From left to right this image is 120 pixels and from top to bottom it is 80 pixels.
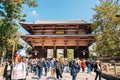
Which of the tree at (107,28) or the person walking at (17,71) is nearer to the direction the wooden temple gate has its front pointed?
the person walking

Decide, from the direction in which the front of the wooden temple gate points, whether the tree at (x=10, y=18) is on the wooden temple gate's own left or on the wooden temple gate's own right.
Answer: on the wooden temple gate's own right

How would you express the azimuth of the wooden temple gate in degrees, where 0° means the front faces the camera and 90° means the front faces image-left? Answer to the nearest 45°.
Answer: approximately 0°

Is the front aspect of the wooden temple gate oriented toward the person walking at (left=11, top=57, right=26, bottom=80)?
yes

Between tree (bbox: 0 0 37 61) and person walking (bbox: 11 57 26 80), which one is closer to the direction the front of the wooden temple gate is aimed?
the person walking
